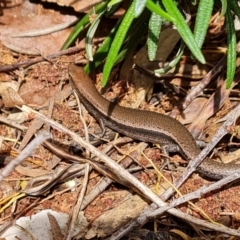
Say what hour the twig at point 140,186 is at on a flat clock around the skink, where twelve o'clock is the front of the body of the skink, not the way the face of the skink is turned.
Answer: The twig is roughly at 8 o'clock from the skink.

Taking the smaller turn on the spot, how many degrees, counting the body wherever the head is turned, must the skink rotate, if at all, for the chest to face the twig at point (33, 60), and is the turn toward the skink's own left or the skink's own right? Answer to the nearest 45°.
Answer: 0° — it already faces it

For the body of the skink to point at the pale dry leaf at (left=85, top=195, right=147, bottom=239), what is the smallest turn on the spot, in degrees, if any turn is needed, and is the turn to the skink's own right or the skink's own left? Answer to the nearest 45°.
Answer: approximately 90° to the skink's own left

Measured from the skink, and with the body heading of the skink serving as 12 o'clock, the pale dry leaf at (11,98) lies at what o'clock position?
The pale dry leaf is roughly at 11 o'clock from the skink.

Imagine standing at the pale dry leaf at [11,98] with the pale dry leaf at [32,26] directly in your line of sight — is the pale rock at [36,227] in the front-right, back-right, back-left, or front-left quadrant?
back-right

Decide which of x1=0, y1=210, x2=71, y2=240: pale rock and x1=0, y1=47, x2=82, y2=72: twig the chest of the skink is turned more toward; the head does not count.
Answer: the twig

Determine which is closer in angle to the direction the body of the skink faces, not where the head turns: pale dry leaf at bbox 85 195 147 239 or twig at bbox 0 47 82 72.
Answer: the twig

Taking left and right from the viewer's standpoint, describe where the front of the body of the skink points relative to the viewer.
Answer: facing away from the viewer and to the left of the viewer
